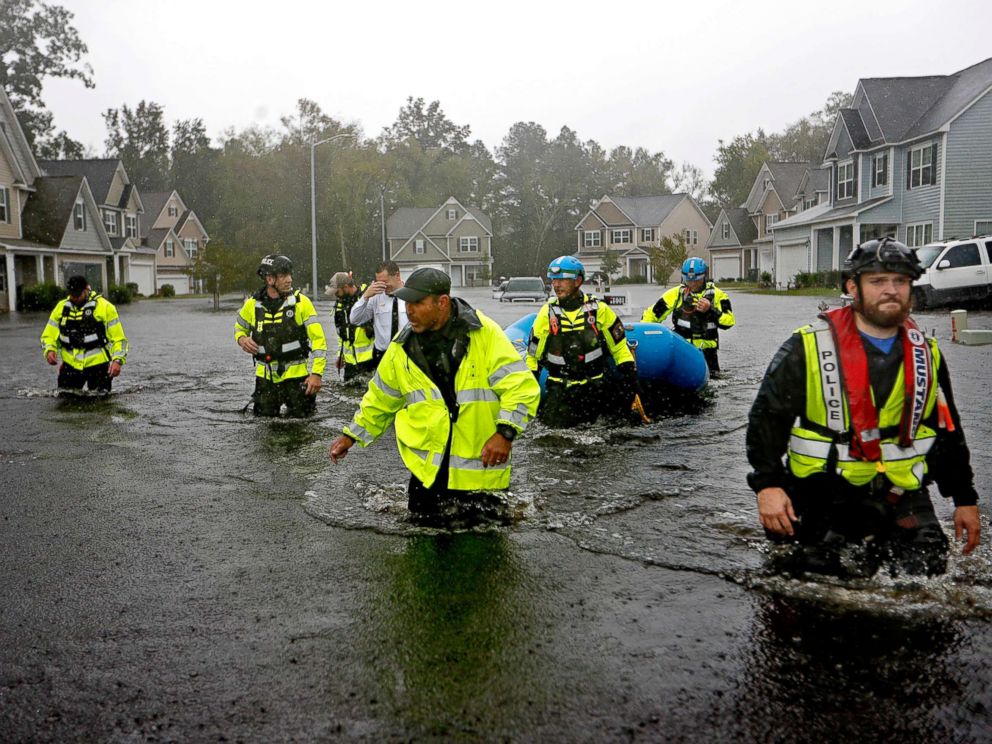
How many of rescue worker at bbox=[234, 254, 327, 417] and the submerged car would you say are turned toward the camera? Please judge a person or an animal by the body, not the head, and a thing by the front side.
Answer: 2

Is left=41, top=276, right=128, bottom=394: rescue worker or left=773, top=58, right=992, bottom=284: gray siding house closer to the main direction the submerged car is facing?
the rescue worker

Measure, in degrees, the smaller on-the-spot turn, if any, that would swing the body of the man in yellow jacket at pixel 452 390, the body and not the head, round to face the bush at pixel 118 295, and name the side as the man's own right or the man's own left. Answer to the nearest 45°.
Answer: approximately 135° to the man's own right

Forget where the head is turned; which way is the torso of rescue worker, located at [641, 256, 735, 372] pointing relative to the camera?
toward the camera

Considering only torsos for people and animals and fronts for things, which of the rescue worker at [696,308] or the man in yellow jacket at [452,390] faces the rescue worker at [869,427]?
the rescue worker at [696,308]

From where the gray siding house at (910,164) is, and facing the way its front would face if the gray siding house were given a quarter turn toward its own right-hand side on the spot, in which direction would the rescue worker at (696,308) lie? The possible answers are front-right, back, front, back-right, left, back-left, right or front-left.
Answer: back-left

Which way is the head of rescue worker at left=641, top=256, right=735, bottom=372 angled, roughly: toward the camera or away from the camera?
toward the camera

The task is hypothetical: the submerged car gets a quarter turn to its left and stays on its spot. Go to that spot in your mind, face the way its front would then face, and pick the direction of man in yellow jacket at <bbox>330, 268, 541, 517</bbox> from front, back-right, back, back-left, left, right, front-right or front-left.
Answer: right

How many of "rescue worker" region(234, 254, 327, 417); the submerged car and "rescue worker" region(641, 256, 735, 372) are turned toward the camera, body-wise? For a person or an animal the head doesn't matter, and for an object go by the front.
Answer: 3

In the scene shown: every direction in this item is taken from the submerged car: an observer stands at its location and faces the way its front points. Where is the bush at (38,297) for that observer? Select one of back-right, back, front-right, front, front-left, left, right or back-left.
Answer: right

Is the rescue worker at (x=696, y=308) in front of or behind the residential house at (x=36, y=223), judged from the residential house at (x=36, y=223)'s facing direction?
in front

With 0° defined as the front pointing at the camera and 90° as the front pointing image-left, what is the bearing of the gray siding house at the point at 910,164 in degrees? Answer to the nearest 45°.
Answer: approximately 45°

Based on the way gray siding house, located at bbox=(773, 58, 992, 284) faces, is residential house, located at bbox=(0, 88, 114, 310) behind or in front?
in front

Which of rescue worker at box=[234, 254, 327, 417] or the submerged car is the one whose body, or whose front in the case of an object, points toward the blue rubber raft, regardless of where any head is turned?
the submerged car

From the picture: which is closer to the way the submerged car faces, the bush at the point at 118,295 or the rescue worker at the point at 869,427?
the rescue worker

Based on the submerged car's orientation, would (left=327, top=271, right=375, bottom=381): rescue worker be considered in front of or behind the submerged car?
in front

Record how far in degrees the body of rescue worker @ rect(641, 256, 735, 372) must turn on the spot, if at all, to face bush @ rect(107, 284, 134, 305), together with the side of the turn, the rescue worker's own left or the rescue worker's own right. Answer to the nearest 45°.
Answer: approximately 135° to the rescue worker's own right

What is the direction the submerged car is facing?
toward the camera
